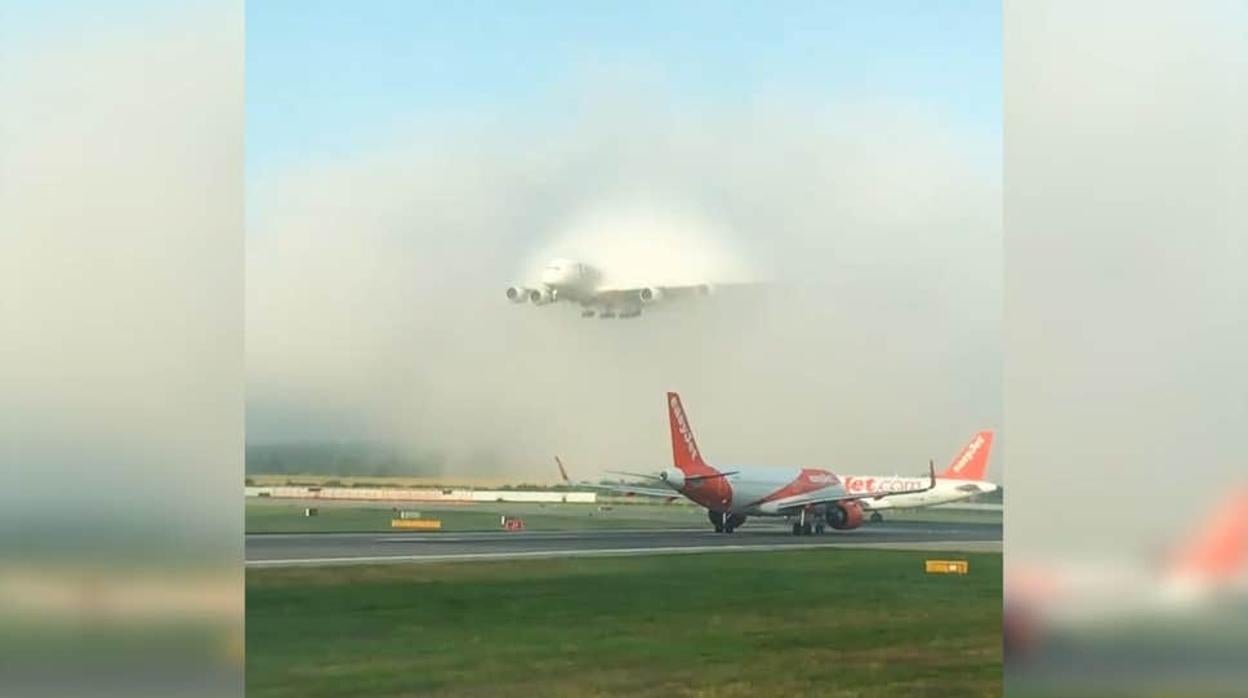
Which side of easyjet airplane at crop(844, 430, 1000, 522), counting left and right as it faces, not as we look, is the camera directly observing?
left

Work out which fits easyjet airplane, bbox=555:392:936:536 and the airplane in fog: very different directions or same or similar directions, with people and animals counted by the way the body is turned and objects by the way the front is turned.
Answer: very different directions

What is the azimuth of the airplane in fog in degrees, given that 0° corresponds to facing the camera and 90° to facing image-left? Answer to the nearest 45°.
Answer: approximately 45°

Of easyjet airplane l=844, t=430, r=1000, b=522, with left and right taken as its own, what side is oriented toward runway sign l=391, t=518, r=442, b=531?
front

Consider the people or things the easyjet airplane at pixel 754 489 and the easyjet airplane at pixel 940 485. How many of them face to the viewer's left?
1
